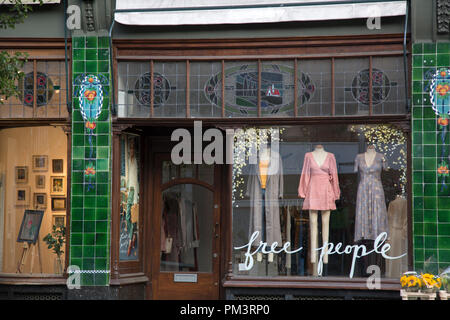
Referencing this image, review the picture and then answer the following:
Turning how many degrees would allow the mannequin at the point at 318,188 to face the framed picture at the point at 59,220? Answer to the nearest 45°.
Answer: approximately 90° to its right

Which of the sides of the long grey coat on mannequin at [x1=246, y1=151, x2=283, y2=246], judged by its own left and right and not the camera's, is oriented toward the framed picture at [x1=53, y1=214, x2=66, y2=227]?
right

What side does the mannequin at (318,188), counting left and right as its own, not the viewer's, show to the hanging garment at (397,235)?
left

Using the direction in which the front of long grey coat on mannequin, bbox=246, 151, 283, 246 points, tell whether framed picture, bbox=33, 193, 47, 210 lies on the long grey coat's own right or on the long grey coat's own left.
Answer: on the long grey coat's own right

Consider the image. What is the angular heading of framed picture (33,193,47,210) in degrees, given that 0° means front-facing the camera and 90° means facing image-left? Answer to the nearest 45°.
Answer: approximately 0°

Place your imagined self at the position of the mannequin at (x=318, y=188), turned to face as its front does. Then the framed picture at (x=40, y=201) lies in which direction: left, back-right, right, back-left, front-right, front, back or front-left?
right

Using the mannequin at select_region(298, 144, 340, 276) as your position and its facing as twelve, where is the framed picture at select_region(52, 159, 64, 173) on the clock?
The framed picture is roughly at 3 o'clock from the mannequin.

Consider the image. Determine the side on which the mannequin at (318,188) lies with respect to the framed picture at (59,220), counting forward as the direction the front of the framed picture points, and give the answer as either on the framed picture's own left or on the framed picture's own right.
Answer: on the framed picture's own left

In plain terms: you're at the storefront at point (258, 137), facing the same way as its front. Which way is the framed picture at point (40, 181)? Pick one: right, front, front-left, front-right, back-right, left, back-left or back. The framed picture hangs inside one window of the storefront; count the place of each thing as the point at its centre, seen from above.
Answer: right
